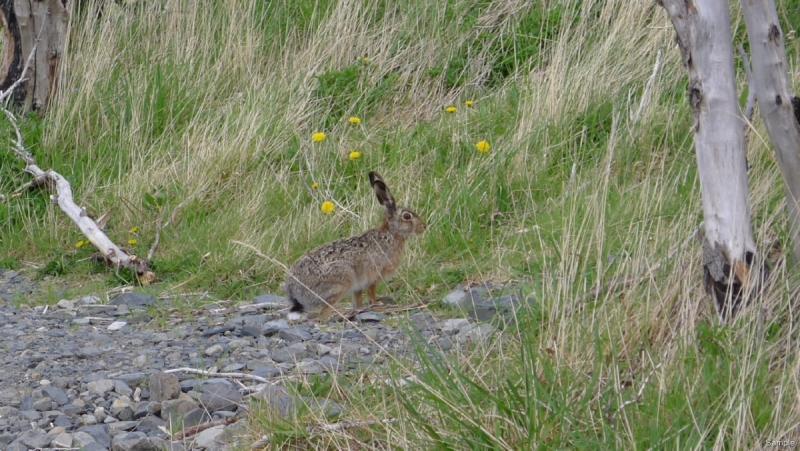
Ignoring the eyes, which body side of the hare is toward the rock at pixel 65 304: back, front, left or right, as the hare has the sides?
back

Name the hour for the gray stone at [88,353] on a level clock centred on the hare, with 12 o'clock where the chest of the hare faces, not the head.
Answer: The gray stone is roughly at 5 o'clock from the hare.

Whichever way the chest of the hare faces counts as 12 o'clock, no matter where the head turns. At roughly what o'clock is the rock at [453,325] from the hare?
The rock is roughly at 2 o'clock from the hare.

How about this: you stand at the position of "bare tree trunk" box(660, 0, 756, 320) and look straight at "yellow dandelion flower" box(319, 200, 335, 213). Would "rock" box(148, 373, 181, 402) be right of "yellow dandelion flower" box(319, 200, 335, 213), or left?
left

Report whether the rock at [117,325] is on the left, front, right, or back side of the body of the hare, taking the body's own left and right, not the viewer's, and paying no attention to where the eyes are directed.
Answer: back

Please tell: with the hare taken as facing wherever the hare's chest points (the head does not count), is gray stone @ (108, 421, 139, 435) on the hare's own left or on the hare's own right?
on the hare's own right

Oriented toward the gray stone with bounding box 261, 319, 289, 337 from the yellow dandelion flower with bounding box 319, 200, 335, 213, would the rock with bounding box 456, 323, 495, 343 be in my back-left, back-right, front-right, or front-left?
front-left

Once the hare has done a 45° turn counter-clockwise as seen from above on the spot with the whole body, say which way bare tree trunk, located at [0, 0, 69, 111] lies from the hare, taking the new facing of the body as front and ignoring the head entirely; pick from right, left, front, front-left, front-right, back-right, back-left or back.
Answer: left

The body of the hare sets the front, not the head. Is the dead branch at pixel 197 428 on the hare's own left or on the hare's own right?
on the hare's own right

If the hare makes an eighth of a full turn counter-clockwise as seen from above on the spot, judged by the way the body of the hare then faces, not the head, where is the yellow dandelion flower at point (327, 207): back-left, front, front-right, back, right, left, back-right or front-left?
front-left

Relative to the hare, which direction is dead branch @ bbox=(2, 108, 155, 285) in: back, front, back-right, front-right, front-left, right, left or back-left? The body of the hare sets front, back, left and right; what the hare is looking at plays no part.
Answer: back-left

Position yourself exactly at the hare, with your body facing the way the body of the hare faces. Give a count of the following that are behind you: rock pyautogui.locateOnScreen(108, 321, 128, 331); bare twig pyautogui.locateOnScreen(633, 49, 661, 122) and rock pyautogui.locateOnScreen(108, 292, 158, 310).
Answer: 2

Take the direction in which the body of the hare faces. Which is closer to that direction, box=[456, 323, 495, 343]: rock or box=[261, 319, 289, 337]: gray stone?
the rock

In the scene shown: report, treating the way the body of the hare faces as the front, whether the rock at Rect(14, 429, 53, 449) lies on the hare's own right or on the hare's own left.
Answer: on the hare's own right

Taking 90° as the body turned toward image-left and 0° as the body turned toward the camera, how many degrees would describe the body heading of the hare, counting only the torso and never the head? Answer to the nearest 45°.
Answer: approximately 270°
